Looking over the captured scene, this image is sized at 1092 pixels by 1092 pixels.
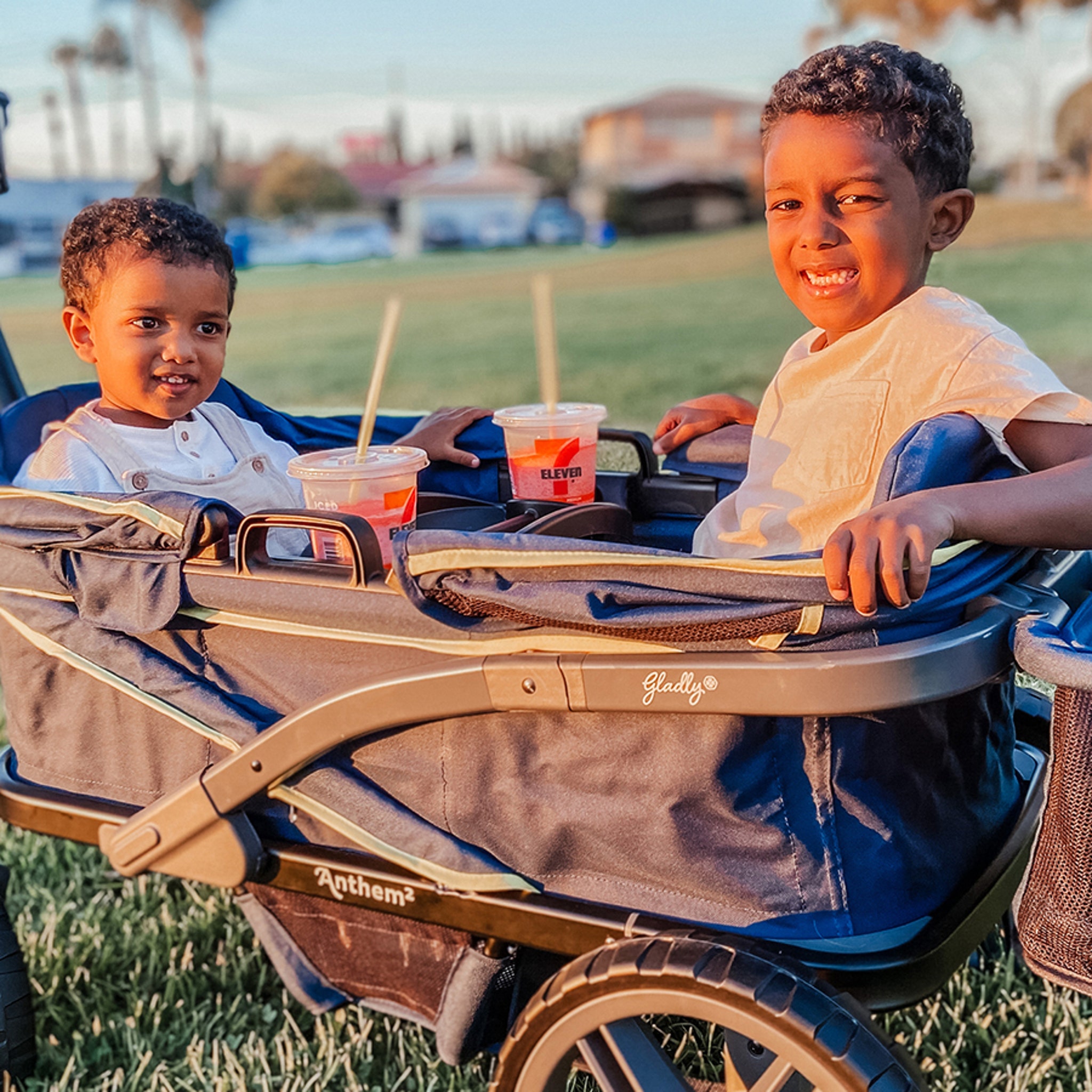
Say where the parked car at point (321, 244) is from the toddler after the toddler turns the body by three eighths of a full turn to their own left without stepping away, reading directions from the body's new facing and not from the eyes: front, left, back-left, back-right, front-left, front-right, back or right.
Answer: front

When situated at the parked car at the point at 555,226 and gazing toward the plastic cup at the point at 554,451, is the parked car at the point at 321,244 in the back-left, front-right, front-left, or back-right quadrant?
front-right

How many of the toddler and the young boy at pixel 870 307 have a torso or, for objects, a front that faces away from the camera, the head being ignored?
0

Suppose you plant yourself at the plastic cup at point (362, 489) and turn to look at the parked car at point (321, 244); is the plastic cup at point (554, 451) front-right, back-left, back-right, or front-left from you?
front-right

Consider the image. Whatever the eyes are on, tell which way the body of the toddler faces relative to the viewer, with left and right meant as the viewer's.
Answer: facing the viewer and to the right of the viewer

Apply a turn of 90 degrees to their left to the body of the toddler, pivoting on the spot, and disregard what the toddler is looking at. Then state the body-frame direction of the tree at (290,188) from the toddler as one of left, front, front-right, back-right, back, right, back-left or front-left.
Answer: front-left

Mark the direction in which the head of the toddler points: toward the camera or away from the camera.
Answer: toward the camera

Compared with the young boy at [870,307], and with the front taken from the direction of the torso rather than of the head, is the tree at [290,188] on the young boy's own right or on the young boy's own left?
on the young boy's own right

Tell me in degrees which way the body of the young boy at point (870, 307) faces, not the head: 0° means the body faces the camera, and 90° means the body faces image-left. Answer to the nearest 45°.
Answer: approximately 45°

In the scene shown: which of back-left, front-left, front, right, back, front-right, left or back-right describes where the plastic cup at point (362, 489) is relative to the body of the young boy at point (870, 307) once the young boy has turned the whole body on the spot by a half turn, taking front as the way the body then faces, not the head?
back-left

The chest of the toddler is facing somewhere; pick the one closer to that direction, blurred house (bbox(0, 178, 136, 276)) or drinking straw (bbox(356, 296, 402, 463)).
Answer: the drinking straw

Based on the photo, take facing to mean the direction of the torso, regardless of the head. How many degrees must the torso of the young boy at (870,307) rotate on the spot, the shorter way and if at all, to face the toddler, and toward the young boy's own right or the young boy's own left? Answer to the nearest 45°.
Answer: approximately 45° to the young boy's own right
